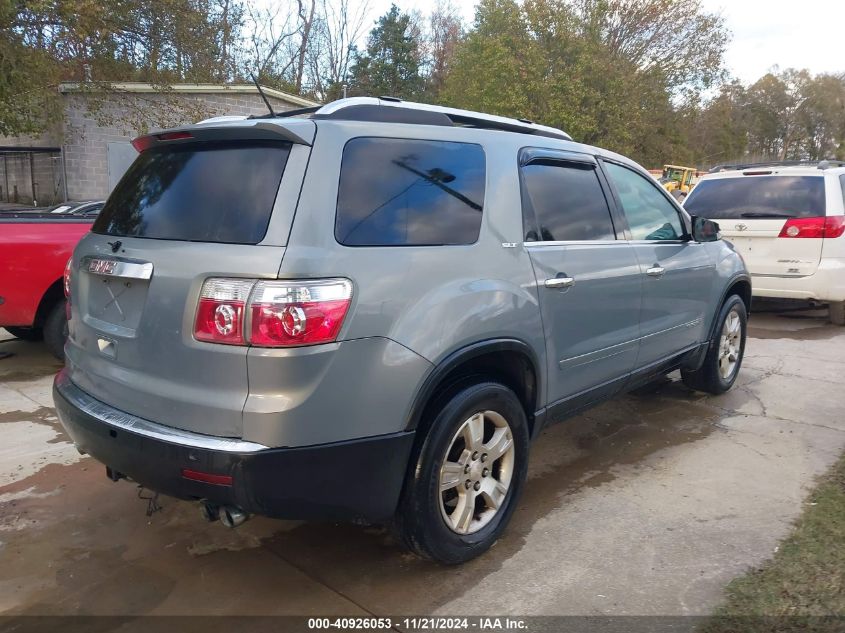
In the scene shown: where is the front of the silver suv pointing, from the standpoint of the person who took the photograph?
facing away from the viewer and to the right of the viewer

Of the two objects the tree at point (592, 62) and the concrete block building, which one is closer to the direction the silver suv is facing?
the tree

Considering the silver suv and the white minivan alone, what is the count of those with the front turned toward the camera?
0

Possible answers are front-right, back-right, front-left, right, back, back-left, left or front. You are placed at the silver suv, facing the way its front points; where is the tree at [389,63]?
front-left

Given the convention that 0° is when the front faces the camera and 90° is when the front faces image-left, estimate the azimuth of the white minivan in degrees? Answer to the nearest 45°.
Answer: approximately 225°

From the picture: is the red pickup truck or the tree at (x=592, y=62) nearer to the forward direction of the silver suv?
the tree

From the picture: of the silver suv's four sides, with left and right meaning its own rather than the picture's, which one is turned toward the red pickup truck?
left

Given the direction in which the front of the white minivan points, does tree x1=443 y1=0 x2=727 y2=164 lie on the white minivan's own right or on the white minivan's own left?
on the white minivan's own left
